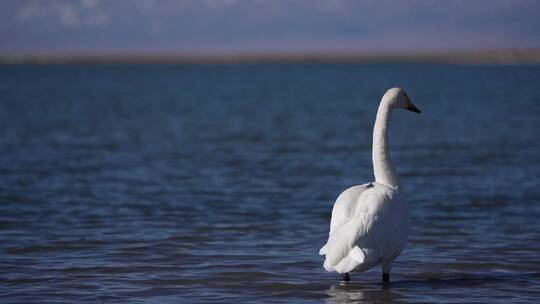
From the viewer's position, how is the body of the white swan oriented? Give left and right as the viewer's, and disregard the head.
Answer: facing away from the viewer and to the right of the viewer
